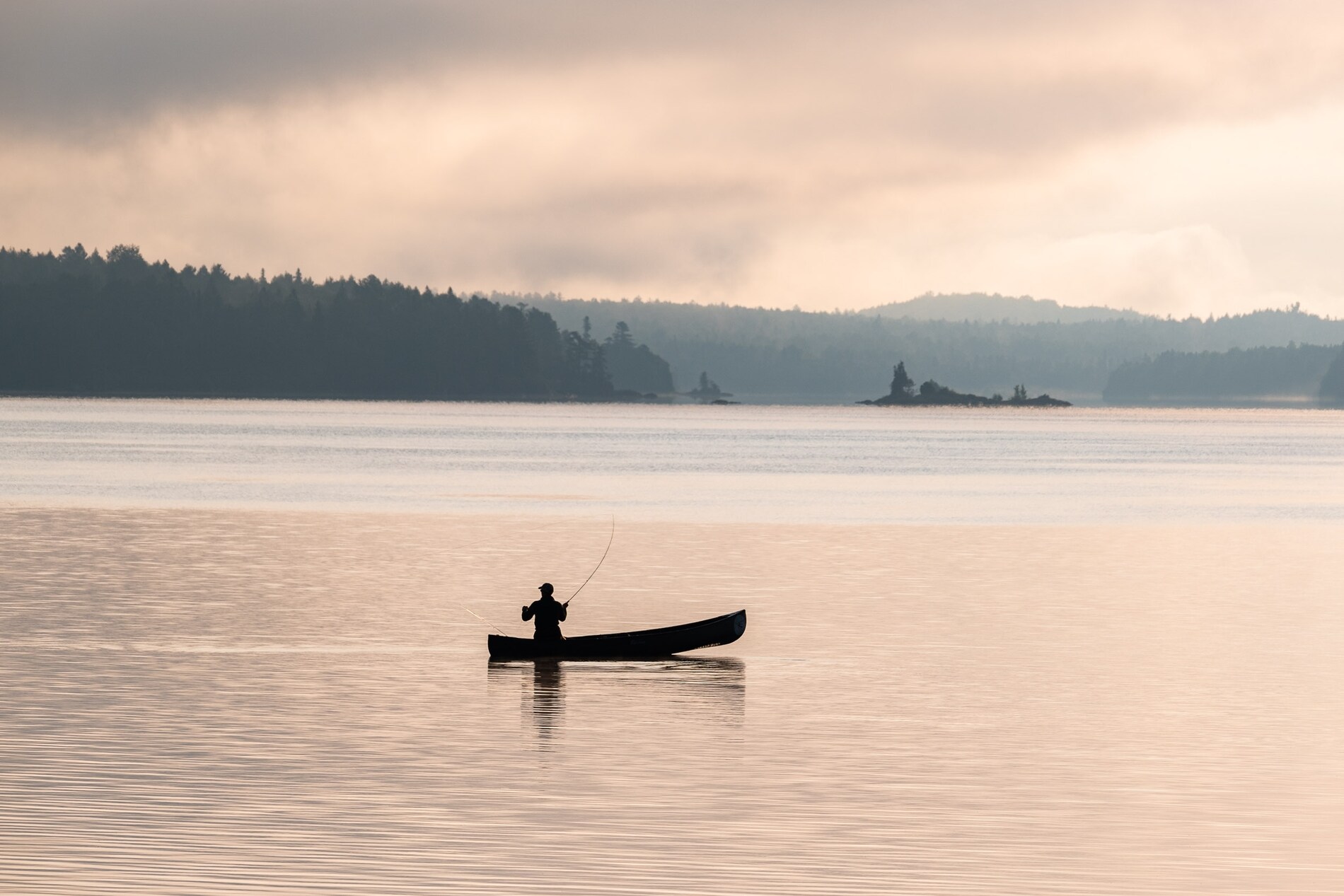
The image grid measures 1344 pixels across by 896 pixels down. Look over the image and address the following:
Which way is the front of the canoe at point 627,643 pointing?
to the viewer's right
